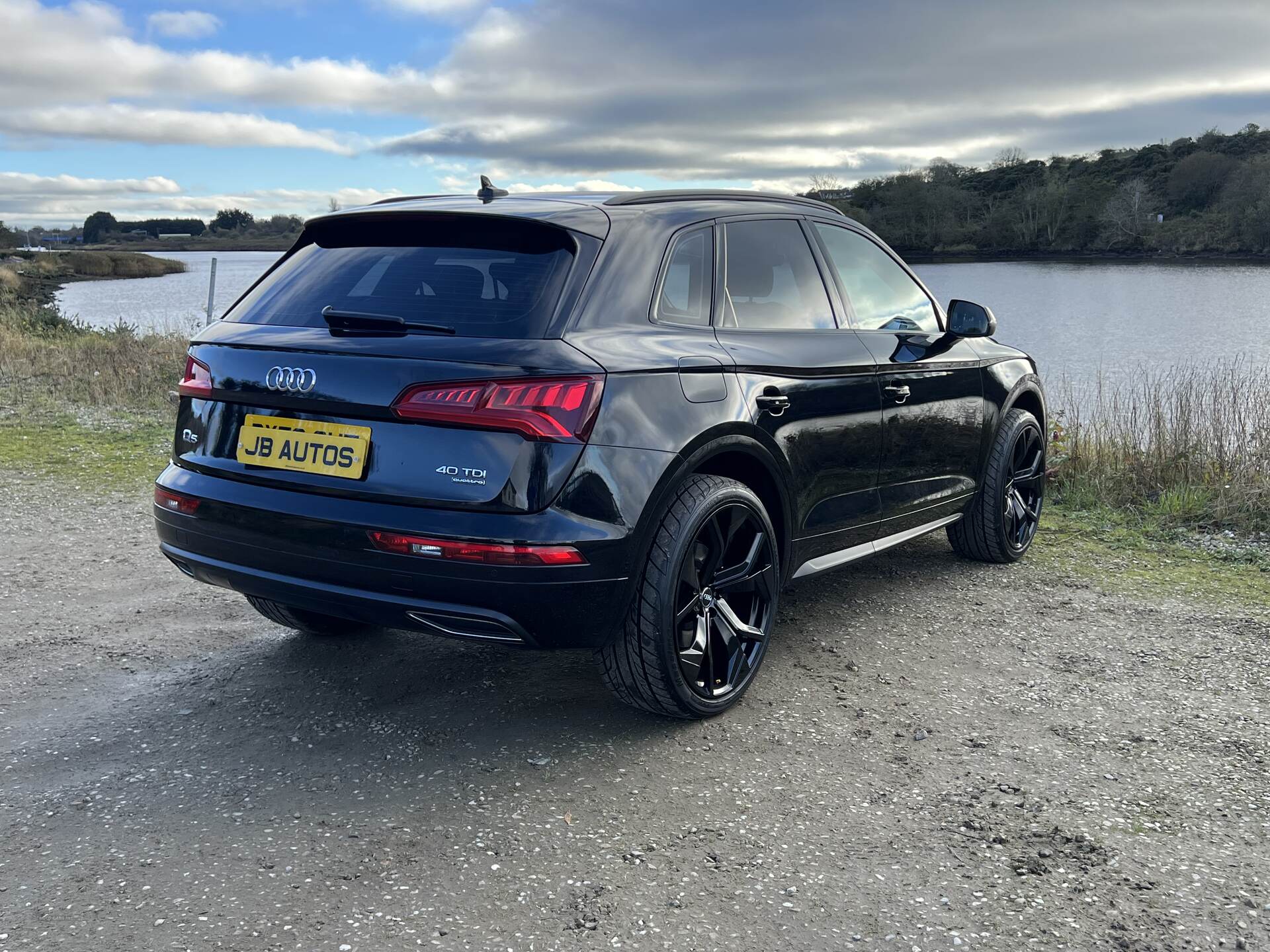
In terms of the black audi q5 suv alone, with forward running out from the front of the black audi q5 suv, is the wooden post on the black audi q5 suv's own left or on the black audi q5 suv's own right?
on the black audi q5 suv's own left

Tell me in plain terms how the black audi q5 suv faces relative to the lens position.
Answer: facing away from the viewer and to the right of the viewer
